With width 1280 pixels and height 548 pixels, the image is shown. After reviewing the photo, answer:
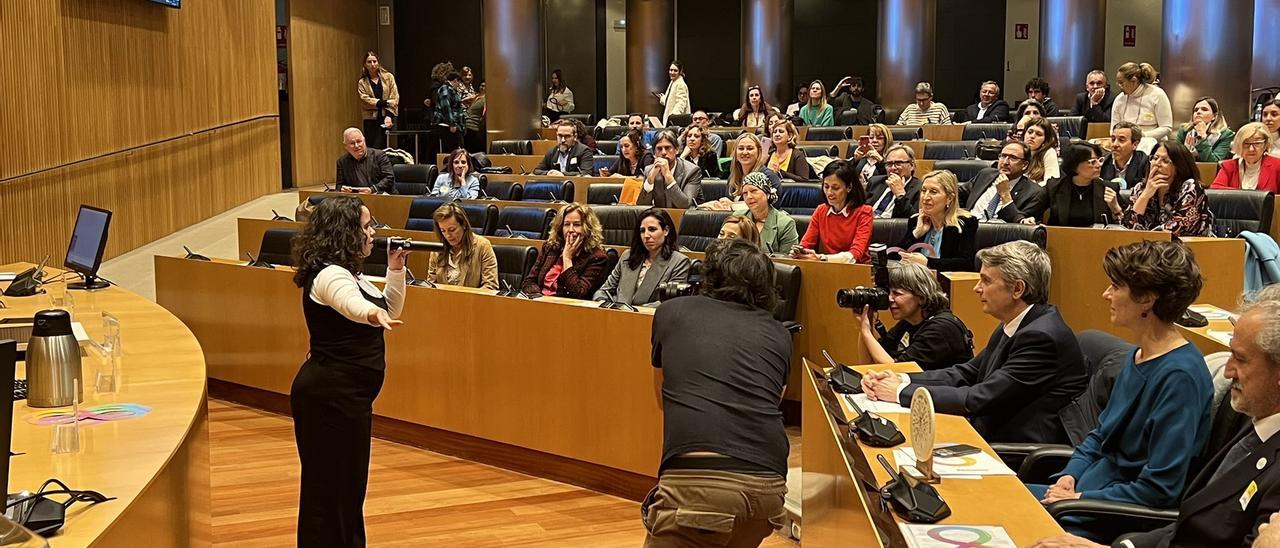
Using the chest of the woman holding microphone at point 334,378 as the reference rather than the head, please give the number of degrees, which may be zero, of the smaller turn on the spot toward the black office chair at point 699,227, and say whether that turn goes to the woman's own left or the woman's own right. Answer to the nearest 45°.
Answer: approximately 45° to the woman's own left

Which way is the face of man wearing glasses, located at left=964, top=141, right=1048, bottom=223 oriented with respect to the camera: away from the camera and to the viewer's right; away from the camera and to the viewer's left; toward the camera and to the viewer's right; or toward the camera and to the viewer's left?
toward the camera and to the viewer's left

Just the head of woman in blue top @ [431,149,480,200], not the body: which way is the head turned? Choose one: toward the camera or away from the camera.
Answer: toward the camera

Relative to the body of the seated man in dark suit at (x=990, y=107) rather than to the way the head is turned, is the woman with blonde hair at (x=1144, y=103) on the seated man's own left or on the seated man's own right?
on the seated man's own left

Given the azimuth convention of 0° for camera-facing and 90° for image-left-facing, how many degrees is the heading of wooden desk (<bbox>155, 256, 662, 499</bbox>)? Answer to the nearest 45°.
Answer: approximately 45°

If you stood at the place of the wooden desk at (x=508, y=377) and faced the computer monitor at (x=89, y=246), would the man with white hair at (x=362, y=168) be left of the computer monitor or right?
right

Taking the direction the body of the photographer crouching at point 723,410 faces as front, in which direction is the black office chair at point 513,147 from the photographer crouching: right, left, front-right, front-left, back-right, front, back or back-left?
front

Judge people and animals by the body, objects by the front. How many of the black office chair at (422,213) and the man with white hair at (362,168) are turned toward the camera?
2

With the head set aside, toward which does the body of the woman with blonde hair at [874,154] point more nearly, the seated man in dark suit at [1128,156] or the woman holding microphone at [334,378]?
the woman holding microphone

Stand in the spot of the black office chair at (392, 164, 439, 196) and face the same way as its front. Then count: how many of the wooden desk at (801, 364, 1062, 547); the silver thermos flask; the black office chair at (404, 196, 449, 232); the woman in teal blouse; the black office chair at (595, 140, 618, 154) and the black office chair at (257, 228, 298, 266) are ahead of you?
5

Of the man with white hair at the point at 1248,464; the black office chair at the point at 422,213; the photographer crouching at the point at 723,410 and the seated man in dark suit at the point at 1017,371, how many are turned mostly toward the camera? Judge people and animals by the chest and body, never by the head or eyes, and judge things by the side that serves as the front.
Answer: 1

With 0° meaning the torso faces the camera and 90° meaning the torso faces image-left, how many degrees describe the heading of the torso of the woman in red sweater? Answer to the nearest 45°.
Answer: approximately 45°

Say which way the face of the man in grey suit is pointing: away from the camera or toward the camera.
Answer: toward the camera

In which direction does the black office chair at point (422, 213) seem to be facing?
toward the camera

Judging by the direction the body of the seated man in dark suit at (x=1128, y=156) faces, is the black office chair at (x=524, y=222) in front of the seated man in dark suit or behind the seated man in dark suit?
in front

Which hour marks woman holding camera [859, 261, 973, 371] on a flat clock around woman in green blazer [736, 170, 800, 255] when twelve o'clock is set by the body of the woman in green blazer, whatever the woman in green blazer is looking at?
The woman holding camera is roughly at 10 o'clock from the woman in green blazer.

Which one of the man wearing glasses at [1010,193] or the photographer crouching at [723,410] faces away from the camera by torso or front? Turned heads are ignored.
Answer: the photographer crouching

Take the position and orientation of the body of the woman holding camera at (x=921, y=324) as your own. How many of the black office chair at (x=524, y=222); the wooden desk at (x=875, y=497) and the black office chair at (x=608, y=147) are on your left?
1

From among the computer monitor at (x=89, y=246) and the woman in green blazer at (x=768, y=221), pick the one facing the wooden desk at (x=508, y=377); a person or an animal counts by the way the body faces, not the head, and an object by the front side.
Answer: the woman in green blazer

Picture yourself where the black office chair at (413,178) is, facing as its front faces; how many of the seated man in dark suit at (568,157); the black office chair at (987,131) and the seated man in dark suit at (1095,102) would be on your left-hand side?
3
